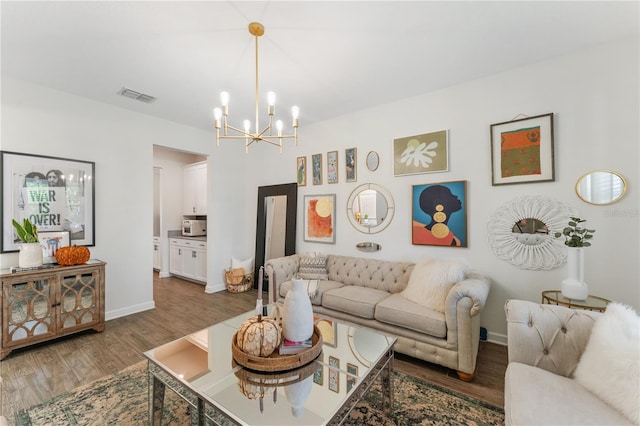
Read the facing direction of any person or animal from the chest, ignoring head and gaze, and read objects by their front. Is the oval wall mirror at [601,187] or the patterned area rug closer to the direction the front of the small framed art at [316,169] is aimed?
the patterned area rug

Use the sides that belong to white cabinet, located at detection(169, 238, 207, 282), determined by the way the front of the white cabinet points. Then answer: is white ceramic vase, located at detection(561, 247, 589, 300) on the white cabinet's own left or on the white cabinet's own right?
on the white cabinet's own left

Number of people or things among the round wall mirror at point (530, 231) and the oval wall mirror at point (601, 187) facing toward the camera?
2

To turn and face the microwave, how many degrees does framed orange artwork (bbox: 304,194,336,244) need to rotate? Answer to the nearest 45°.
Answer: approximately 90° to its right

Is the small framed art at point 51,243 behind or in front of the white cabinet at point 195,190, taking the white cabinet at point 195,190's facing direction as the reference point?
in front

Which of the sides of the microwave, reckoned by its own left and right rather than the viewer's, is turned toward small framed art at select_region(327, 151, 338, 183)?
left

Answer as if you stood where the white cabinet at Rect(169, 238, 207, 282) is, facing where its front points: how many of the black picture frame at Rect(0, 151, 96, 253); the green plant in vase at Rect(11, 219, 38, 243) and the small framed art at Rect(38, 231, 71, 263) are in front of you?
3

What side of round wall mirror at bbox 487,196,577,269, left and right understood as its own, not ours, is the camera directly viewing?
front

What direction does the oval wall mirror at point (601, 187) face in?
toward the camera

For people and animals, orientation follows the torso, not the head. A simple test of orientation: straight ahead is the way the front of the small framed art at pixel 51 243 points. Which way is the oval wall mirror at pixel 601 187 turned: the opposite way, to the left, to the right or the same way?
to the right

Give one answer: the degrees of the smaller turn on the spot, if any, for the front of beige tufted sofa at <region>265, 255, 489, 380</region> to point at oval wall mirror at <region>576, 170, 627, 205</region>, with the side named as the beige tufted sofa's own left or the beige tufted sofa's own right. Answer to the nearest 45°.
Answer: approximately 135° to the beige tufted sofa's own left

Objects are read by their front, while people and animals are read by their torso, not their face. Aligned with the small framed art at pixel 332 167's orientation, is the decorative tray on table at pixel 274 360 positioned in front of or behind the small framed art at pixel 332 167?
in front

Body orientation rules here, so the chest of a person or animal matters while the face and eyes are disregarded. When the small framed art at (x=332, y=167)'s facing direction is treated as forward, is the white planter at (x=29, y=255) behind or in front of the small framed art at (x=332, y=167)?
in front

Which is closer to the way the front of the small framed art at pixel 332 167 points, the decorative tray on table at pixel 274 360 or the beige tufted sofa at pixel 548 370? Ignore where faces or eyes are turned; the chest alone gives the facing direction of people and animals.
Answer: the decorative tray on table
